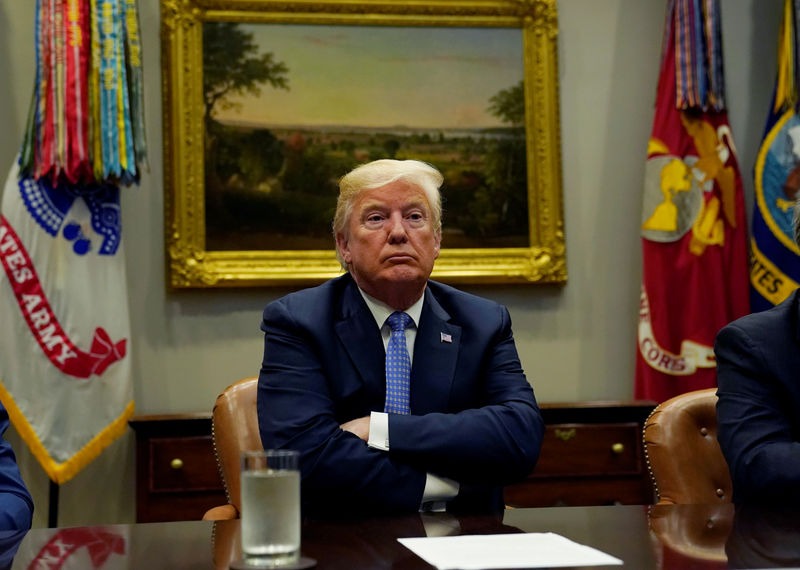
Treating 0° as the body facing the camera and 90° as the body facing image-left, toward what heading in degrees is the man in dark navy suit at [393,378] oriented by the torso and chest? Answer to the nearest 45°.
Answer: approximately 0°

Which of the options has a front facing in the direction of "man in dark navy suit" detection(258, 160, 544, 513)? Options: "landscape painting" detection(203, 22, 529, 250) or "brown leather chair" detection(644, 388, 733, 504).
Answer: the landscape painting

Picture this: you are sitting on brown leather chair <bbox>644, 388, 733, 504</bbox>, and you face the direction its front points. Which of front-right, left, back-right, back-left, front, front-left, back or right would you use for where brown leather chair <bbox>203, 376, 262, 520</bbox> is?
back-right

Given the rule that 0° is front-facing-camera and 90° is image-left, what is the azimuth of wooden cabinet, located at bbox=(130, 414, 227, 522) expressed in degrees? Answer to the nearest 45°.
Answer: approximately 0°

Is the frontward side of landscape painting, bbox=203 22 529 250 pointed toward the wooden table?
yes

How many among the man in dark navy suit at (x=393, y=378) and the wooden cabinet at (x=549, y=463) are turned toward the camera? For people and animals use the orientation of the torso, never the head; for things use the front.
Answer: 2

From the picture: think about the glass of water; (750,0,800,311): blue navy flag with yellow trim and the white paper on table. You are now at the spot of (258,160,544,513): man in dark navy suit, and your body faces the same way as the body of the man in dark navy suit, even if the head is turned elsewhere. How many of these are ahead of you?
2

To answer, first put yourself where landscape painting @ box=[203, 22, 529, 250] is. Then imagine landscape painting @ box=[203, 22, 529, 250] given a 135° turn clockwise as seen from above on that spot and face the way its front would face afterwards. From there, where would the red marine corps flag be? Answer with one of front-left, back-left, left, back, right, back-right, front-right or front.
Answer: back-right

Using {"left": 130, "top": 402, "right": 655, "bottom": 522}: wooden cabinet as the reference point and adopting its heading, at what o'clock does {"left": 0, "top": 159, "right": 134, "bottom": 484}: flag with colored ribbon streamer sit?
The flag with colored ribbon streamer is roughly at 3 o'clock from the wooden cabinet.
